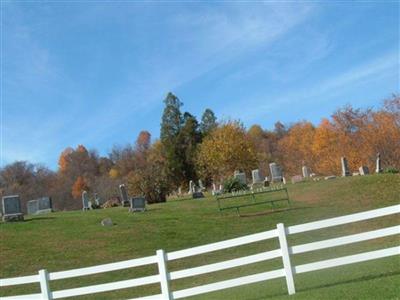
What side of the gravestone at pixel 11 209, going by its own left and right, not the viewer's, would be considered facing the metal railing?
left

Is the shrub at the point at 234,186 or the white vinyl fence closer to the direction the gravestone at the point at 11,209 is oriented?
the white vinyl fence

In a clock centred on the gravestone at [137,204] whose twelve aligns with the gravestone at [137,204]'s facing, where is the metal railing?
The metal railing is roughly at 9 o'clock from the gravestone.

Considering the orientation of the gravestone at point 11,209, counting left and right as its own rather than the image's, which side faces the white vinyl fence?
front

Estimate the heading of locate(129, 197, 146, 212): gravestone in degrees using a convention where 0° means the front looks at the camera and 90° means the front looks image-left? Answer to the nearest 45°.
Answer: approximately 0°

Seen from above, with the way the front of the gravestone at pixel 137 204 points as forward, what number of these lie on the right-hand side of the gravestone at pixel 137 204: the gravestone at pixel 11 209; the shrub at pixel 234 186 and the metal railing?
1

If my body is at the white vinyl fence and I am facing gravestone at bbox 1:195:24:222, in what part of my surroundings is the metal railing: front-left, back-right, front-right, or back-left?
front-right

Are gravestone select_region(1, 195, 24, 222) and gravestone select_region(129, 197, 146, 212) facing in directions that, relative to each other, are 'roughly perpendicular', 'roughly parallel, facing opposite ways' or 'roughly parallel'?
roughly parallel

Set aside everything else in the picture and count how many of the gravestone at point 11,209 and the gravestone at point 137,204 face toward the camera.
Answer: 2

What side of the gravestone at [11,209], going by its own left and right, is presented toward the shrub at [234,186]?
left

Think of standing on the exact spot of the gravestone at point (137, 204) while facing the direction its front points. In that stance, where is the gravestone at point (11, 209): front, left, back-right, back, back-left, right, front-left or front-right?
right

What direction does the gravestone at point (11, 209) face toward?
toward the camera
